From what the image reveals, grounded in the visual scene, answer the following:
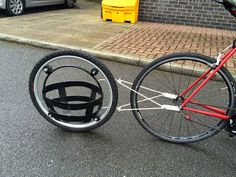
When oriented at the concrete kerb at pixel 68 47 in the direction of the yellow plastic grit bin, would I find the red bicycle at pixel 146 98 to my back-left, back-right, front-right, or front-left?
back-right

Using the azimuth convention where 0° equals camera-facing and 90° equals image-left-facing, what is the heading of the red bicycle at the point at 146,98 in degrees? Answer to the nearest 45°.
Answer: approximately 270°

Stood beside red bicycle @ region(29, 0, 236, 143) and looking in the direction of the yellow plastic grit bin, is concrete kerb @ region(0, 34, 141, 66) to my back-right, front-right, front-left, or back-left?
front-left

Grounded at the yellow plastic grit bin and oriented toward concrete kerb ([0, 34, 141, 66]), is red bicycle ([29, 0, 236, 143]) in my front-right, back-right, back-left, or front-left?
front-left

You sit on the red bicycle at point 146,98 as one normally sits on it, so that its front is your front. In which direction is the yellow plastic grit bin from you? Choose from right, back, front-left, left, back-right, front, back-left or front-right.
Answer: left

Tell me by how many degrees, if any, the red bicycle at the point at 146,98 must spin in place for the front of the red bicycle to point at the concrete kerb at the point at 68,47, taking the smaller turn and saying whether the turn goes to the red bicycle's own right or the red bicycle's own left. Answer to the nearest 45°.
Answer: approximately 135° to the red bicycle's own left
